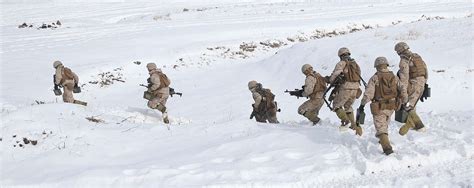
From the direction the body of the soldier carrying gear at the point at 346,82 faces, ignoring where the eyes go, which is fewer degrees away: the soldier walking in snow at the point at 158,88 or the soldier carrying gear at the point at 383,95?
the soldier walking in snow

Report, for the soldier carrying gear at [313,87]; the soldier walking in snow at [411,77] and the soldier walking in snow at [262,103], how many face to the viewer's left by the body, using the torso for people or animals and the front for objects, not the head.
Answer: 3

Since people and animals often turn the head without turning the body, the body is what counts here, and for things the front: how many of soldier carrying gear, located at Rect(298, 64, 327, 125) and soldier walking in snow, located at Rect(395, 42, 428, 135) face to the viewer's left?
2

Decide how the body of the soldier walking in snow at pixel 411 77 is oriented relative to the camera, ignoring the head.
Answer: to the viewer's left

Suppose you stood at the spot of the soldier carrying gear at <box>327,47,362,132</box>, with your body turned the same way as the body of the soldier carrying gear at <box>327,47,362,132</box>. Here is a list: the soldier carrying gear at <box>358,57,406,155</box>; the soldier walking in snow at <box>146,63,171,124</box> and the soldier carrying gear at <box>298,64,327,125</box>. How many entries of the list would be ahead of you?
2

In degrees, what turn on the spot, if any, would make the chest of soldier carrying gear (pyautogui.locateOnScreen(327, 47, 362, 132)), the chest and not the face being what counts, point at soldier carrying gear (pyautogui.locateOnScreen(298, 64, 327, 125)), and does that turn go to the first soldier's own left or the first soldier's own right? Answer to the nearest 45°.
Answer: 0° — they already face them

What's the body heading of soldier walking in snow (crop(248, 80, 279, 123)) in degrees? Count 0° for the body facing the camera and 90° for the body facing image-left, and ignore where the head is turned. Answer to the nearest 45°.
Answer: approximately 90°

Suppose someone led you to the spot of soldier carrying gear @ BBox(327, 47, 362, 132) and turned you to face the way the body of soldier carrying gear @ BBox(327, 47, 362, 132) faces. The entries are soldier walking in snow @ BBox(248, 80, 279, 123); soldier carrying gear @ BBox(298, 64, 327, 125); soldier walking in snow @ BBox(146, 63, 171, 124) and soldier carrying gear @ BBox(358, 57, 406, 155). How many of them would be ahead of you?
3

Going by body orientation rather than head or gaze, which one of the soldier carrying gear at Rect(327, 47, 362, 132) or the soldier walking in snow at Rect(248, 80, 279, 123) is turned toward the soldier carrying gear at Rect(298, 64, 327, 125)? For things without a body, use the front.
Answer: the soldier carrying gear at Rect(327, 47, 362, 132)

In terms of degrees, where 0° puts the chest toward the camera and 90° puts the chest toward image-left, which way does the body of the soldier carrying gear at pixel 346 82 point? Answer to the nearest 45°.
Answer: approximately 135°

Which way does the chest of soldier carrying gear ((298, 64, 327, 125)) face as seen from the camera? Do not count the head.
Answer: to the viewer's left
